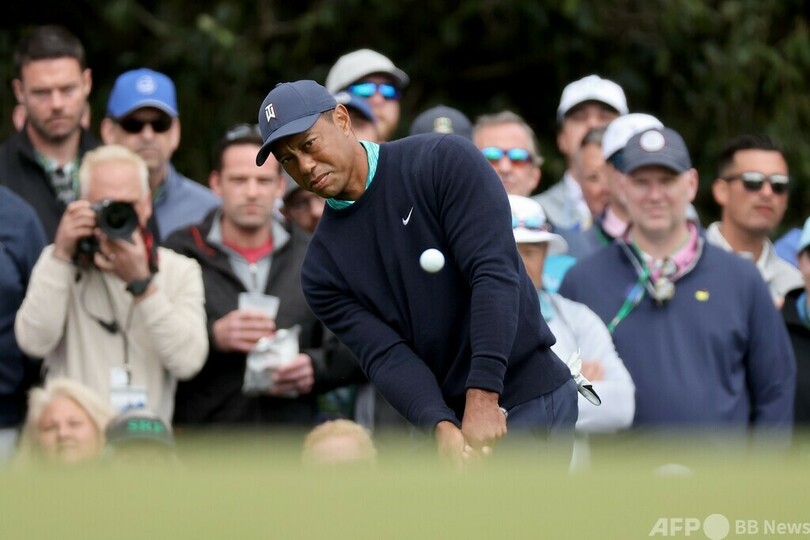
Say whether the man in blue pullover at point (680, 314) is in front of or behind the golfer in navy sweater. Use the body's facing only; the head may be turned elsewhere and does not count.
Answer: behind

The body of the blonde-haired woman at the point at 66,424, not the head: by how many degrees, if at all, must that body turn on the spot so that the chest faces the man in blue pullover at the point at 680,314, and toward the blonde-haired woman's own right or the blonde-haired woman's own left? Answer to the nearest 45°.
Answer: approximately 90° to the blonde-haired woman's own left

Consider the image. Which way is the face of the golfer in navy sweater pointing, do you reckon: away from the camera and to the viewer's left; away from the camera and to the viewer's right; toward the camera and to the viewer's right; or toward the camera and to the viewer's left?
toward the camera and to the viewer's left

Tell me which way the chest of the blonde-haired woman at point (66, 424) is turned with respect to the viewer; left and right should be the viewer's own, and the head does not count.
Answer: facing the viewer

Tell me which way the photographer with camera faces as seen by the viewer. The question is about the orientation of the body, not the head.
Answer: toward the camera

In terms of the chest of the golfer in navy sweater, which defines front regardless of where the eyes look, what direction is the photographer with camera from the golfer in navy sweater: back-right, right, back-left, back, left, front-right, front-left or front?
right

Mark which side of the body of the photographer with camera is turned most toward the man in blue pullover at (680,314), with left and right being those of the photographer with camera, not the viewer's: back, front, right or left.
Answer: left

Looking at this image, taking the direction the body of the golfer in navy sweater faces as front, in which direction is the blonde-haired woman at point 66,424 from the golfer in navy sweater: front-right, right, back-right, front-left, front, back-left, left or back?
right

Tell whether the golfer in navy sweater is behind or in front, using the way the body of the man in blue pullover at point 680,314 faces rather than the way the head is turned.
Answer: in front

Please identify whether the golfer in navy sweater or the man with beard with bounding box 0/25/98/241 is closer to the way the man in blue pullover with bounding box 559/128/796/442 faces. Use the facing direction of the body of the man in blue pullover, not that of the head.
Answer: the golfer in navy sweater

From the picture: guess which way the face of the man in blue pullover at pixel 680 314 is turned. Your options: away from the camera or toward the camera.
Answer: toward the camera

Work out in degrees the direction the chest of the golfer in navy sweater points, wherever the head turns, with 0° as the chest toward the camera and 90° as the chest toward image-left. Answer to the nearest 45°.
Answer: approximately 45°

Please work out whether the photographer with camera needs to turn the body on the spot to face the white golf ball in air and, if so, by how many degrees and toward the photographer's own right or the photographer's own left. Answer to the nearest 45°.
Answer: approximately 45° to the photographer's own left

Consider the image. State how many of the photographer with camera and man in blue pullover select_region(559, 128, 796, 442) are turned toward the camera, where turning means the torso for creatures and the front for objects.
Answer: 2

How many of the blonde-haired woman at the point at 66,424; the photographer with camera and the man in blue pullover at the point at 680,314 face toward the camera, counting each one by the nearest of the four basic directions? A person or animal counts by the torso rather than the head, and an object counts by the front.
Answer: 3

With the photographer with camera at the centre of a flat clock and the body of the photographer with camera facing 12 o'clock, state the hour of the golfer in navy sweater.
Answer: The golfer in navy sweater is roughly at 11 o'clock from the photographer with camera.
